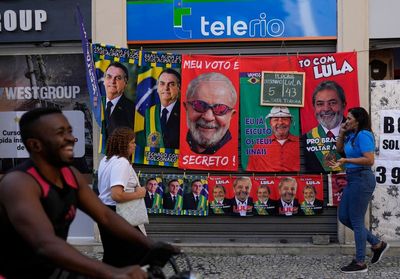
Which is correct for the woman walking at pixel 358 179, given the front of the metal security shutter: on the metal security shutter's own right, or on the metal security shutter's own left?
on the metal security shutter's own left

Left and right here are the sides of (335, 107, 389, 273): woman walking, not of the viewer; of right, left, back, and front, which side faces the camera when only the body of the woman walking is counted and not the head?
left

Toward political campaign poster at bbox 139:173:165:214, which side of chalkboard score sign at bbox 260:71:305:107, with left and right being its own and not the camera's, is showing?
right

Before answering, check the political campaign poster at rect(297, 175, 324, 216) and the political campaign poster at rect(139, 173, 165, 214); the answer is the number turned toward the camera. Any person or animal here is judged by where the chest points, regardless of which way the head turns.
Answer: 2

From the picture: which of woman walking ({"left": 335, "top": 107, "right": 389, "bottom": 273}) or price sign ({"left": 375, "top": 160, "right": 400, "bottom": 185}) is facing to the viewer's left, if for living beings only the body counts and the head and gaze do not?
the woman walking

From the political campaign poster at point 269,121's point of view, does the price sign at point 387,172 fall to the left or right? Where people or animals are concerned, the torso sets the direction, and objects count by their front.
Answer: on its left
